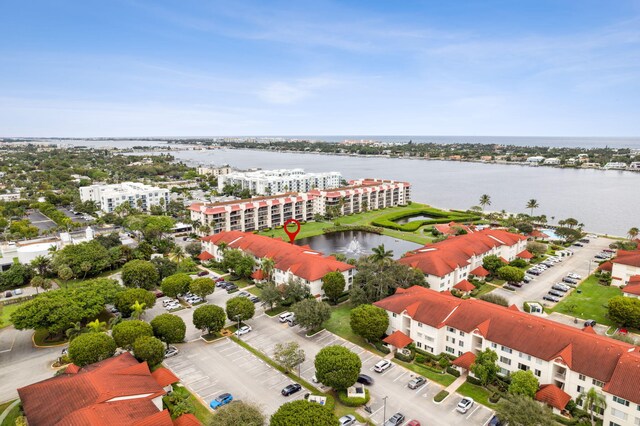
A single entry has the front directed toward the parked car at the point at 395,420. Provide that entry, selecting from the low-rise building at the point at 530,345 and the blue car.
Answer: the low-rise building

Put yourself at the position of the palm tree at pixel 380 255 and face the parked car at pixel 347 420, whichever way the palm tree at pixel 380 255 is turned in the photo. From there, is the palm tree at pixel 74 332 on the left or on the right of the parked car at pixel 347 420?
right

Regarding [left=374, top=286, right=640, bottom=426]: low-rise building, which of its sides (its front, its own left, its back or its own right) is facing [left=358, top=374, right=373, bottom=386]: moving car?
front

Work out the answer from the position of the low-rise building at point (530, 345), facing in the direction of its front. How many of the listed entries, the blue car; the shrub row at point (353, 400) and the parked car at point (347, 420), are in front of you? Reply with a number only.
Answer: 3
